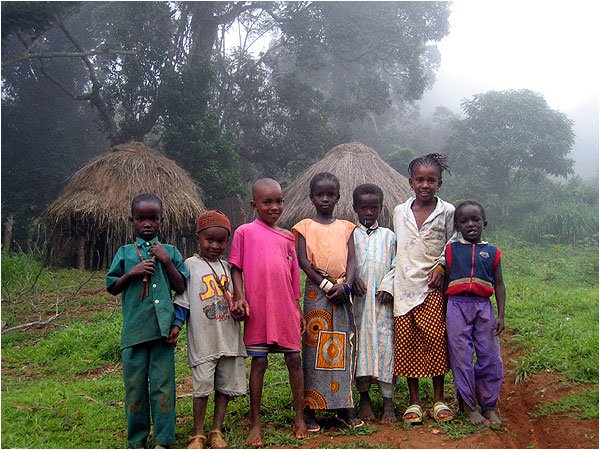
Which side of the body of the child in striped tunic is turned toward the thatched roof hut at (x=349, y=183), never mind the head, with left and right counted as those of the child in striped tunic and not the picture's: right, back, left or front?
back

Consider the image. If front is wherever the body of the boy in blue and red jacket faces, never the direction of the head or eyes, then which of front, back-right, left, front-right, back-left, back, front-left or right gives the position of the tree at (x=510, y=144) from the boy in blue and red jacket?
back

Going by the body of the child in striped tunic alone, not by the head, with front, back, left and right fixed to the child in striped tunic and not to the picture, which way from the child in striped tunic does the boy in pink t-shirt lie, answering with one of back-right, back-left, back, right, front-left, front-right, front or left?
front-right

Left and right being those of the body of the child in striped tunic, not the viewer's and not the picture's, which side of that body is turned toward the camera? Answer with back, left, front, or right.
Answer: front

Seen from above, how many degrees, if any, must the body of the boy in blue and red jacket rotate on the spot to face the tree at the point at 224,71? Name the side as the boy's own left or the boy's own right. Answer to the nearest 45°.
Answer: approximately 135° to the boy's own right

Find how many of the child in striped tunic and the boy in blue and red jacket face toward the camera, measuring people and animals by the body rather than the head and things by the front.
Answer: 2

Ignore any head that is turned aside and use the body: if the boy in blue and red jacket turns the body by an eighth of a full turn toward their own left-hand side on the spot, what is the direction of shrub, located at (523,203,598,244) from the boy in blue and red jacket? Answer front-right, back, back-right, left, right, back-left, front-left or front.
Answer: back-left

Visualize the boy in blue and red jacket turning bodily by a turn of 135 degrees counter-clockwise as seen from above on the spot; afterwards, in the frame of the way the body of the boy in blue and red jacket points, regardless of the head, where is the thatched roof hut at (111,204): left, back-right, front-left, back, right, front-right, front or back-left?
left

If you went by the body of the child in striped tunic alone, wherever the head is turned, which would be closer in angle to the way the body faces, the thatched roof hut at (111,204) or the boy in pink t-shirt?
the boy in pink t-shirt

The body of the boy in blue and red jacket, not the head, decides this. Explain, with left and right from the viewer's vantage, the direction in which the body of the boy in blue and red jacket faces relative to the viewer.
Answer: facing the viewer
